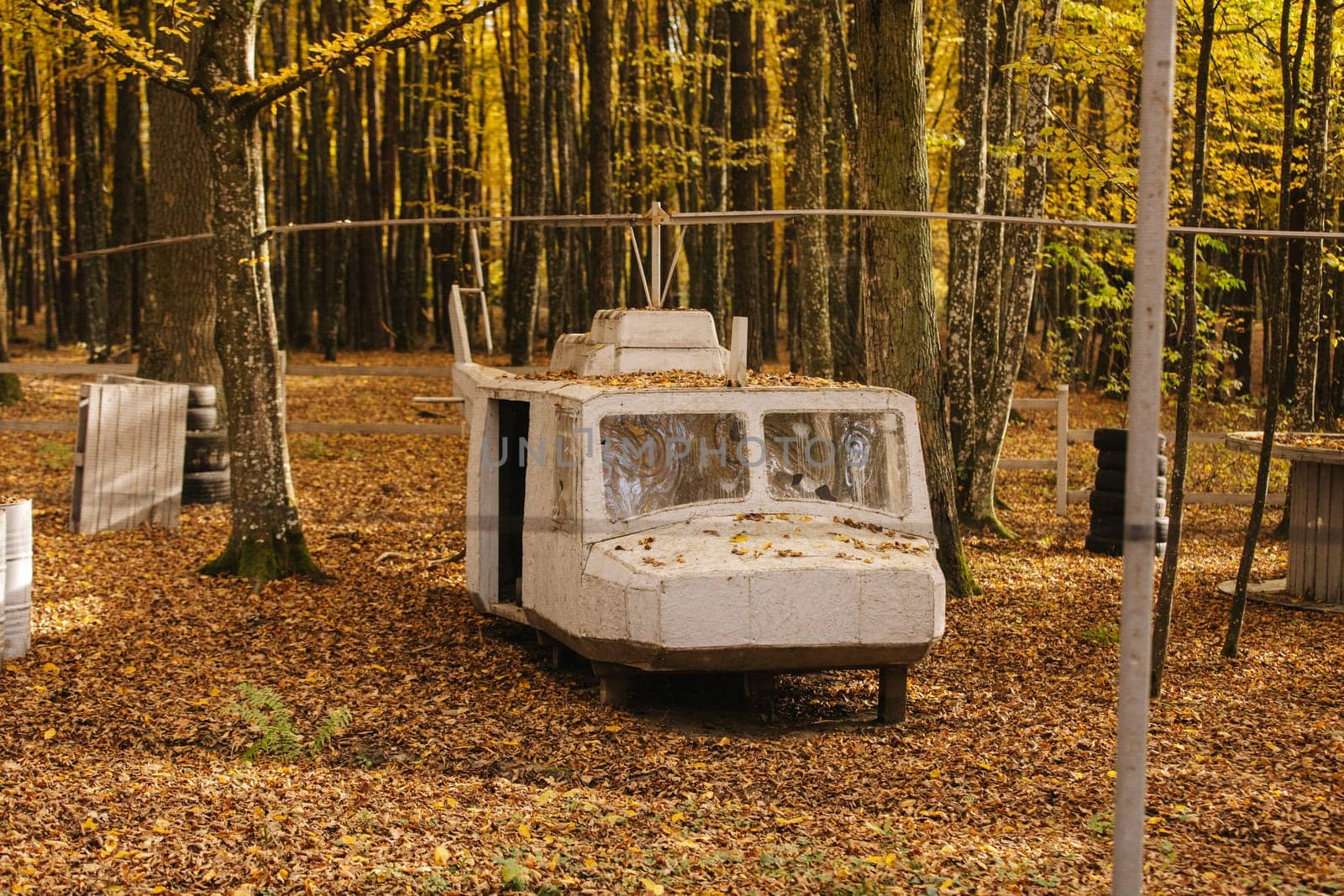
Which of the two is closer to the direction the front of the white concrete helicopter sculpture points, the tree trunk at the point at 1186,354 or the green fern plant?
the tree trunk

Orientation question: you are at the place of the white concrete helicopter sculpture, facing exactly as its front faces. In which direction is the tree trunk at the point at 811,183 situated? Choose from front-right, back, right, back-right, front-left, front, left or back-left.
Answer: back-left

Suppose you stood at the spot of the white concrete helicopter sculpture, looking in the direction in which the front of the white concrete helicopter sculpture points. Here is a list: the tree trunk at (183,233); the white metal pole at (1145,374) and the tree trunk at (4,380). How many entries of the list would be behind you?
2

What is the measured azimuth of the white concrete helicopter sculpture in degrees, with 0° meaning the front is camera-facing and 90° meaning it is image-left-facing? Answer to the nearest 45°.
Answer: approximately 315°

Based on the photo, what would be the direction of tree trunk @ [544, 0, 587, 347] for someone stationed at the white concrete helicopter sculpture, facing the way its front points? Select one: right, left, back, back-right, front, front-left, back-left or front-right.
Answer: back-left

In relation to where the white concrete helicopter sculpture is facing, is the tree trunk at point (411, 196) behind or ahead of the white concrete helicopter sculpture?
behind

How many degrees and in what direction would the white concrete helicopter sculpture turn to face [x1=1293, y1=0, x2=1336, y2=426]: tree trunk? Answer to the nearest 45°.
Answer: approximately 90° to its left

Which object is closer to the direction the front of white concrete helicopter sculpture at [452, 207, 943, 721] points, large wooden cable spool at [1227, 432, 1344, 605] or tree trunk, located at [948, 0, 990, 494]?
the large wooden cable spool
